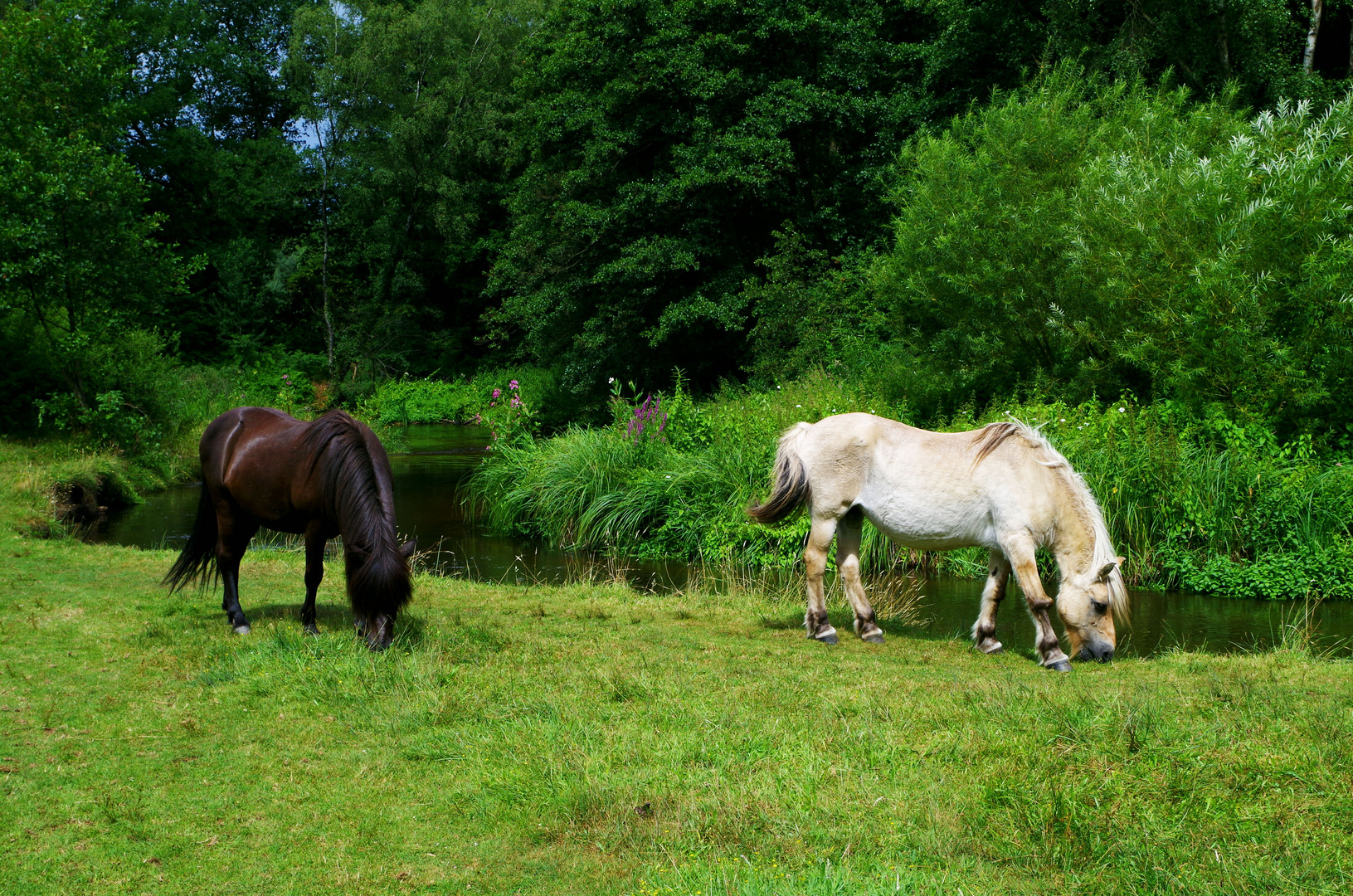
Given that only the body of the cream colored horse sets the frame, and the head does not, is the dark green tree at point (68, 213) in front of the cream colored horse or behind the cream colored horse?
behind

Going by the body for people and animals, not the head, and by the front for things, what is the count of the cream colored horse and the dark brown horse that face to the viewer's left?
0

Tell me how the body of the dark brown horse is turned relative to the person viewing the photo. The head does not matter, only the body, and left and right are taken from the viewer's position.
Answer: facing the viewer and to the right of the viewer

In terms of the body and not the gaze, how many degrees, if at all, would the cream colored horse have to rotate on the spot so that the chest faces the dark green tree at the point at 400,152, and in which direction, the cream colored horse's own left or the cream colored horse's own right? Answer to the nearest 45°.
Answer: approximately 135° to the cream colored horse's own left

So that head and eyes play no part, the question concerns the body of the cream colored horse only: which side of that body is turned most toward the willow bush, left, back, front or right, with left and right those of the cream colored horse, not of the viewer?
left

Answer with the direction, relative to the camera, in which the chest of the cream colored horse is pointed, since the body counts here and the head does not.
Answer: to the viewer's right

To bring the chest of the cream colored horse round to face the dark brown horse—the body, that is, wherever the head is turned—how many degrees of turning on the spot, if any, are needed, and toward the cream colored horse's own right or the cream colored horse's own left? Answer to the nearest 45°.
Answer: approximately 180°
